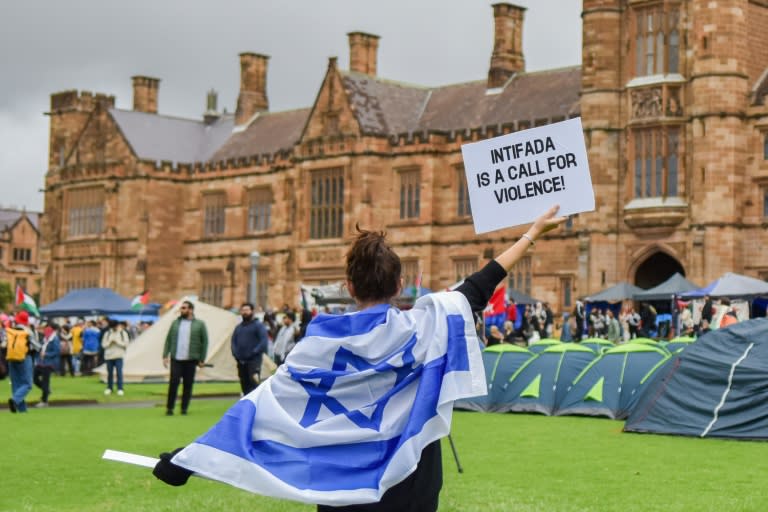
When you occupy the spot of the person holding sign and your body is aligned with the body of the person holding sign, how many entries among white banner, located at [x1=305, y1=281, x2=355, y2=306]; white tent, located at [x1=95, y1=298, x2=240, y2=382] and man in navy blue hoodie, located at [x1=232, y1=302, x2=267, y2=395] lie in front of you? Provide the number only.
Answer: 3

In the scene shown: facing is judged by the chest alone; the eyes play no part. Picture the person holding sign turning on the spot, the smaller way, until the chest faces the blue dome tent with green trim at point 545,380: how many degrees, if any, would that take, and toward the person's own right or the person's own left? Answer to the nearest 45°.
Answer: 0° — they already face it

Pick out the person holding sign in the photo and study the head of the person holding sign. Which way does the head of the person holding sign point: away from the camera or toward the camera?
away from the camera

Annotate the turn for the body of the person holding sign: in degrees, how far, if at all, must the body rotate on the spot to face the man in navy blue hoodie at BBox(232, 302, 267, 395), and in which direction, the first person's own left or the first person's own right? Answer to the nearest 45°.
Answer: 0° — they already face them

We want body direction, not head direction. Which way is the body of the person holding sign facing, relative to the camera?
away from the camera

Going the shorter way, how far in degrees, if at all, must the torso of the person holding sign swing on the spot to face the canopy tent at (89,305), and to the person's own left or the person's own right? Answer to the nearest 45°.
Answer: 0° — they already face it
